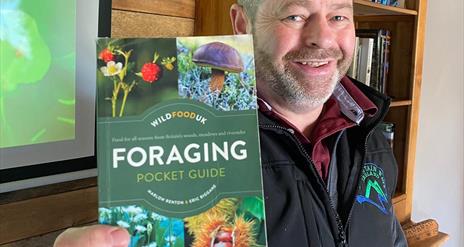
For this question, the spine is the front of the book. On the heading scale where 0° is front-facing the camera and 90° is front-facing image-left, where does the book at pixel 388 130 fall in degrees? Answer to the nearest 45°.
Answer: approximately 0°

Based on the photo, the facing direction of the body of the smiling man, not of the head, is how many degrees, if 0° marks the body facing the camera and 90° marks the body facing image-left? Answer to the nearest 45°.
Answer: approximately 315°

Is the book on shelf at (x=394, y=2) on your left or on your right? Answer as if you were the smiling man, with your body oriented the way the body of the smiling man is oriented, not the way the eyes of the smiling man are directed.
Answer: on your left
